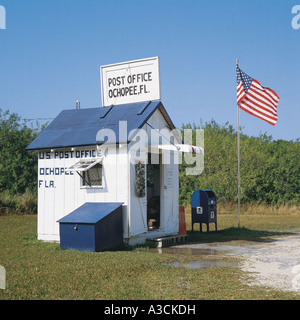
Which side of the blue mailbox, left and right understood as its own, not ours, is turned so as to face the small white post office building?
right

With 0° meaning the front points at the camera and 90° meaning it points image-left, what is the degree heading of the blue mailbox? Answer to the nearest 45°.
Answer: approximately 315°

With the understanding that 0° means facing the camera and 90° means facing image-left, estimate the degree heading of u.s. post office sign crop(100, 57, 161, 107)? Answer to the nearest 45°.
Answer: approximately 45°
